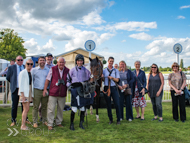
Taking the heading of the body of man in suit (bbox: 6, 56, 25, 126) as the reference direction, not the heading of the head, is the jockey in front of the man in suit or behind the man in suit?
in front

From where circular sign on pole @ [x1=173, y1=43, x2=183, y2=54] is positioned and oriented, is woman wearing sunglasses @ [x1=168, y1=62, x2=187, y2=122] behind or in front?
in front

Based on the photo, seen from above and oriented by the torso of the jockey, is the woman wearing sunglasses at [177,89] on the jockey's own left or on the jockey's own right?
on the jockey's own left

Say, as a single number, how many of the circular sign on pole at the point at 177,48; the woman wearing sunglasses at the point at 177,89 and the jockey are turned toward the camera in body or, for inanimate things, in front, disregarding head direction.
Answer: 3

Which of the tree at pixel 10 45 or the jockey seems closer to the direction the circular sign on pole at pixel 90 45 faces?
the jockey

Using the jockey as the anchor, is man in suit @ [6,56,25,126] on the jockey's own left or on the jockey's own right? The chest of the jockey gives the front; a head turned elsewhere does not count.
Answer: on the jockey's own right
